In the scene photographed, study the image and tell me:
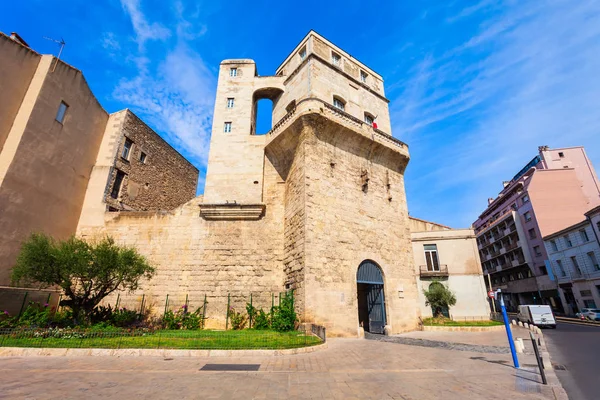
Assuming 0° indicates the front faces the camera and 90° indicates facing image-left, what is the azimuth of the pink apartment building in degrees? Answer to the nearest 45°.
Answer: approximately 45°

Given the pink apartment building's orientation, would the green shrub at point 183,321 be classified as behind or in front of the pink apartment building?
in front

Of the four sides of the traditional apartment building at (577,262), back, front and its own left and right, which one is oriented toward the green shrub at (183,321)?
front

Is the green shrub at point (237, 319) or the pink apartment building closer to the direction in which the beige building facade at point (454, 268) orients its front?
the green shrub

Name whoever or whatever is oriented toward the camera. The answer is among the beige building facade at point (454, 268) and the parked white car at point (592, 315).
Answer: the beige building facade

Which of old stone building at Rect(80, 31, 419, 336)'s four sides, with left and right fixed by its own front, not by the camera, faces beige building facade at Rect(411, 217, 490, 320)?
left

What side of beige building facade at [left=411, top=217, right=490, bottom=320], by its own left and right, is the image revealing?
front

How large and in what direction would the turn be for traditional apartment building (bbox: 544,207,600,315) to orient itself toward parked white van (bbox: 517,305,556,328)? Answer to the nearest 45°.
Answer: approximately 45° to its left

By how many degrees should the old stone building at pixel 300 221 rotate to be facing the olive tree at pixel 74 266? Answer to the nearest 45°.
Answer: approximately 135° to its right

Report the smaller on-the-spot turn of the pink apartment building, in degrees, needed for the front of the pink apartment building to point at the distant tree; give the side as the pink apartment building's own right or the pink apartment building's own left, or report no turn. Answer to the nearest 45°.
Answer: approximately 45° to the pink apartment building's own left

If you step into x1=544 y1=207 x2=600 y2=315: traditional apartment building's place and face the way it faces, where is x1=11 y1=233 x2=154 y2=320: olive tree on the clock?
The olive tree is roughly at 11 o'clock from the traditional apartment building.

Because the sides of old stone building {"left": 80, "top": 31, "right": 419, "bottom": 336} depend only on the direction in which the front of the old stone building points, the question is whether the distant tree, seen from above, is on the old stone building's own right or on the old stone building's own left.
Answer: on the old stone building's own left

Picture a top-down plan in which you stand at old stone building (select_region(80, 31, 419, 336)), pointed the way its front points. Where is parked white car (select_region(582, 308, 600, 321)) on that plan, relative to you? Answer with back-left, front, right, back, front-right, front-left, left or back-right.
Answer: front-left

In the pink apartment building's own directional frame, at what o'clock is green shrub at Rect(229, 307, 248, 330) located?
The green shrub is roughly at 11 o'clock from the pink apartment building.

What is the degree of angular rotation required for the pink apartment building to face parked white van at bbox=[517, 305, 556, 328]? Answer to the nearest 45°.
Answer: approximately 45° to its left

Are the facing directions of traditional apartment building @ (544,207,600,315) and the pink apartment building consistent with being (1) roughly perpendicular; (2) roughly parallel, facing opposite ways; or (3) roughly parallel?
roughly parallel

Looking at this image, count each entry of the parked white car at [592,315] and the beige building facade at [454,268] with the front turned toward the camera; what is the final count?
1

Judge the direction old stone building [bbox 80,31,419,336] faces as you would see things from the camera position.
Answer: facing the viewer and to the right of the viewer
